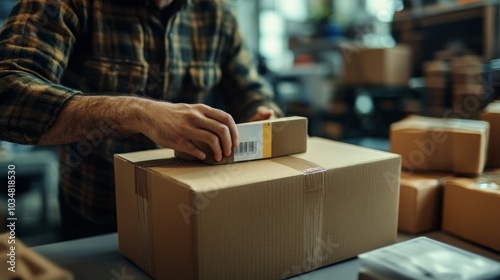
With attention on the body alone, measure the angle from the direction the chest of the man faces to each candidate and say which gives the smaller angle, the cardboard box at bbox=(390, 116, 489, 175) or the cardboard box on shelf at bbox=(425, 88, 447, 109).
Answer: the cardboard box

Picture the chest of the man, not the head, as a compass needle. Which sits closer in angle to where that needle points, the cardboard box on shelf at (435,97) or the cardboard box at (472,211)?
the cardboard box

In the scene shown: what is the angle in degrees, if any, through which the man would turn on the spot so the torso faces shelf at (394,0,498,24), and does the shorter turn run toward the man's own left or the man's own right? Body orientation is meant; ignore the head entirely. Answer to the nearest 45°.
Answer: approximately 90° to the man's own left

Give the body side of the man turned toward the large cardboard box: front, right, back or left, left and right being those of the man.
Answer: front

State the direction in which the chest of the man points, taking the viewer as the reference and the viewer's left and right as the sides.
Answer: facing the viewer and to the right of the viewer

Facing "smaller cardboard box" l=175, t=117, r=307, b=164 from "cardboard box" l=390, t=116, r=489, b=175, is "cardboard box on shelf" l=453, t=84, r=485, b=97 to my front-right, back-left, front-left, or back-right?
back-right

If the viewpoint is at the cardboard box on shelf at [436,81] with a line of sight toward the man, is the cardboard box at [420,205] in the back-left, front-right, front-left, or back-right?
front-left

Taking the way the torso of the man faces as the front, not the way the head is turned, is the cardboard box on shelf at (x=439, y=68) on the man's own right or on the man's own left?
on the man's own left
